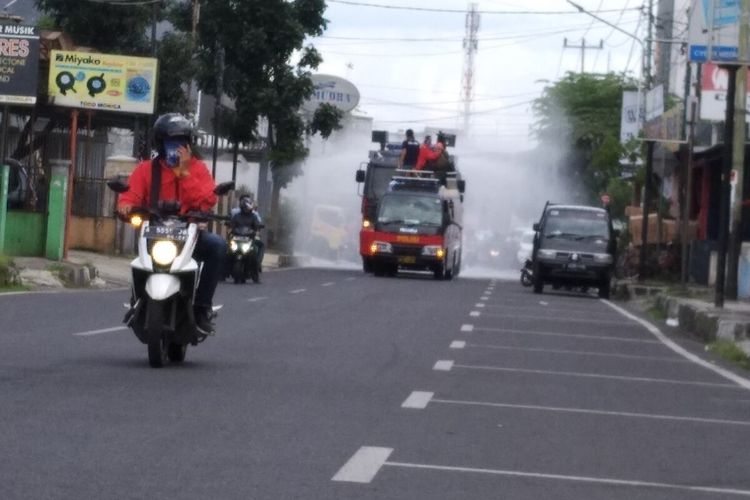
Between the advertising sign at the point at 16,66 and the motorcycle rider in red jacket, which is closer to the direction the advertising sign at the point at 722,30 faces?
the motorcycle rider in red jacket

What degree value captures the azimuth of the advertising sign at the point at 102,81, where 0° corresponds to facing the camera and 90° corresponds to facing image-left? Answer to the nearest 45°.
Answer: approximately 0°

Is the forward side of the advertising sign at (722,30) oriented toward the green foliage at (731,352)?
yes

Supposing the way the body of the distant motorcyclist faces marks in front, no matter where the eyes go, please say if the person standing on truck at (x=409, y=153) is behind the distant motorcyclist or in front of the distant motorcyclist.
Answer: behind

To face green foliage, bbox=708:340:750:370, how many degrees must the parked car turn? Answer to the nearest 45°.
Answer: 0° — it already faces it

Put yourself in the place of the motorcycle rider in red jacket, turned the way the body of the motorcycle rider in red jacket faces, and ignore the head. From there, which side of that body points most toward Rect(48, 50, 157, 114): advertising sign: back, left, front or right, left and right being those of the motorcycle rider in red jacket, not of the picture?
back

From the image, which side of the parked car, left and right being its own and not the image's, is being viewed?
front

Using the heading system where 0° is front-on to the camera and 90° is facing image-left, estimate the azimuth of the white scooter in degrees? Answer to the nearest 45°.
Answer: approximately 0°

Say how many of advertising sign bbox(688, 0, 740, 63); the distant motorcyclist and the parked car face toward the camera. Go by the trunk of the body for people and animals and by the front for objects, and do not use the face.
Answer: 3
